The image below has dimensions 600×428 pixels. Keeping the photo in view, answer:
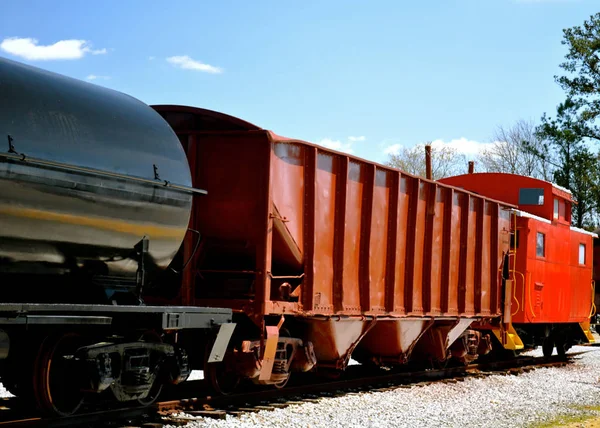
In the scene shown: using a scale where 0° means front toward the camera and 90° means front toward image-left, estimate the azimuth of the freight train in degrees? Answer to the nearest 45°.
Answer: approximately 45°
